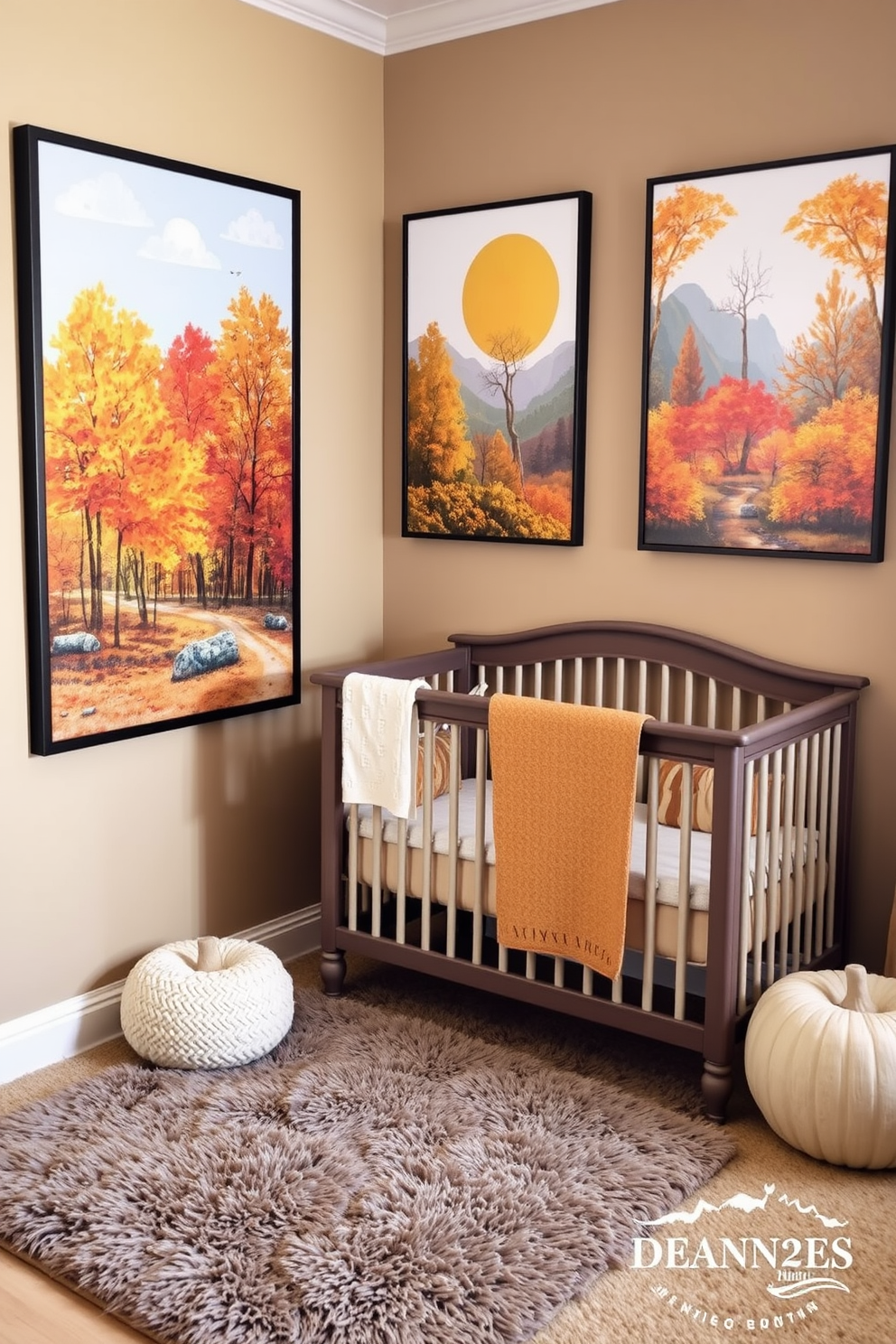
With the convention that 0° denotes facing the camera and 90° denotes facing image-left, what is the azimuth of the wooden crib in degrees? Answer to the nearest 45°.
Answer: approximately 45°

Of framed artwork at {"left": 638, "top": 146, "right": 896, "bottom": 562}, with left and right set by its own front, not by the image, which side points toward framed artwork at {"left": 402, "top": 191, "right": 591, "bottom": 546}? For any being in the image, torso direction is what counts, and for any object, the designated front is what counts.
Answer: right

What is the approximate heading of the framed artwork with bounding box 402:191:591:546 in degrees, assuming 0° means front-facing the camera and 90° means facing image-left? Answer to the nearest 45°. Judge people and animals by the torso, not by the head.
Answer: approximately 45°

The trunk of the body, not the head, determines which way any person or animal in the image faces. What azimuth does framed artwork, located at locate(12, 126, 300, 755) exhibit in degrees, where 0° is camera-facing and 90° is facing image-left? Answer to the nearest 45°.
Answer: approximately 315°

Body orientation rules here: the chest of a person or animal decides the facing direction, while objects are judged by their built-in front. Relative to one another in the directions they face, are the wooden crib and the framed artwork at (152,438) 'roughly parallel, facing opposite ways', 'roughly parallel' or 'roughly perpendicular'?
roughly perpendicular
